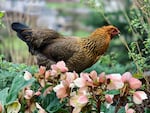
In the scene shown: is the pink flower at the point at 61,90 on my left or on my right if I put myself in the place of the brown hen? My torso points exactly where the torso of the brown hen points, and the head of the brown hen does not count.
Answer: on my right

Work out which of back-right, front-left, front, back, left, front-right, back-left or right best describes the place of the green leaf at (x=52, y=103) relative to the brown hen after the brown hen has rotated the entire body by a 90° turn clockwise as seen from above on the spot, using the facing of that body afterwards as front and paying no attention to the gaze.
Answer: front

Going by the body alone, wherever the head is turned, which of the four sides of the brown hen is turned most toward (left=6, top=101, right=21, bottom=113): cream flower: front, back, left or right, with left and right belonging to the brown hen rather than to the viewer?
right

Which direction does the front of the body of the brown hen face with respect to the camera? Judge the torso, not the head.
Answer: to the viewer's right

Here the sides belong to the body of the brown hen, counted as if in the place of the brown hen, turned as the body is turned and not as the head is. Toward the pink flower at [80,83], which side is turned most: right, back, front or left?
right

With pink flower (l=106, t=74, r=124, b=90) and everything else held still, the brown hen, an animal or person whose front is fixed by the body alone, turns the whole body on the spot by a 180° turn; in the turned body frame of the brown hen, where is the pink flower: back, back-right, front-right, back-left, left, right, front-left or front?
left

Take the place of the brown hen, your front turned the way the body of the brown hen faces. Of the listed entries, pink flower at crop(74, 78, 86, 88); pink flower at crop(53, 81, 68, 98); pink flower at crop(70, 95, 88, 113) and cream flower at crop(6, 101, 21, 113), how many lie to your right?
4

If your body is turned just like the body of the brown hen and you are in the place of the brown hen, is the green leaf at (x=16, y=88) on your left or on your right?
on your right
